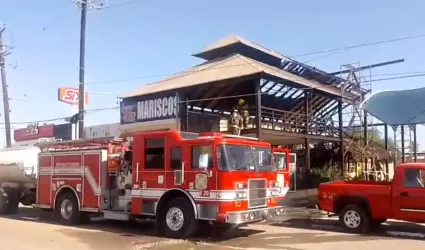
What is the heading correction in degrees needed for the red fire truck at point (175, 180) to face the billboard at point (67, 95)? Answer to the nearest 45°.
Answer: approximately 135° to its left

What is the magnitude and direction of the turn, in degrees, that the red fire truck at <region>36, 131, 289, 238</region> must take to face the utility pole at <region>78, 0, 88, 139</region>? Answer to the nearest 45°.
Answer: approximately 135° to its left

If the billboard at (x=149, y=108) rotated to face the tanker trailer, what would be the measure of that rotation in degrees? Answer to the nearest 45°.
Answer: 0° — it already faces it

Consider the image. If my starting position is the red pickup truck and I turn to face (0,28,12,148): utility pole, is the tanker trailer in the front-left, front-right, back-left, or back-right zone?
front-left

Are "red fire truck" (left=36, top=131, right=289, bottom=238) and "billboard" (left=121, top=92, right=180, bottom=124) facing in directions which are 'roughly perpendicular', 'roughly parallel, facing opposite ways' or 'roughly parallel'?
roughly perpendicular

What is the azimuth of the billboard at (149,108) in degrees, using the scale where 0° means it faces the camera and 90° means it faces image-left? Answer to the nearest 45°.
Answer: approximately 45°

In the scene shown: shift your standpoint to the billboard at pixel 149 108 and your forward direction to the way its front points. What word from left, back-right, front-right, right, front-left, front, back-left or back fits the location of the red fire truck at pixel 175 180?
front-left

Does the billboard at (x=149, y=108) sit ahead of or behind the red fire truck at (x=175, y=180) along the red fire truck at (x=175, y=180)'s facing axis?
behind

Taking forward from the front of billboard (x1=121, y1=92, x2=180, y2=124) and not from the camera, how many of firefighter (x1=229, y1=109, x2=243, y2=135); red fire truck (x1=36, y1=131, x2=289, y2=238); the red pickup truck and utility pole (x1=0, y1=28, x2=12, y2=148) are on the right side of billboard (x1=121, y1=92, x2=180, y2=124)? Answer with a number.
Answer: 1

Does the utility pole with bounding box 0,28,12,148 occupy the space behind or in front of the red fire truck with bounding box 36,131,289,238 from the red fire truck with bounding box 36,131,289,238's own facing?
behind

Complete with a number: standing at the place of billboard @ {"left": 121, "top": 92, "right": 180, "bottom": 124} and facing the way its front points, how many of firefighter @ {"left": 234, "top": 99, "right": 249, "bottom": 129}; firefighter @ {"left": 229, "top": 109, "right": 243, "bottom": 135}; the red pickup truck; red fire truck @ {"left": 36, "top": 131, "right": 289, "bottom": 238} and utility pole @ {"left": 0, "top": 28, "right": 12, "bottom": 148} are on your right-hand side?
1

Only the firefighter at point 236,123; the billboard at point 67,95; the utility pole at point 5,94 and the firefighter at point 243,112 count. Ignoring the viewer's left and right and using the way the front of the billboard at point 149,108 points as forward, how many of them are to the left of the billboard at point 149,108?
2

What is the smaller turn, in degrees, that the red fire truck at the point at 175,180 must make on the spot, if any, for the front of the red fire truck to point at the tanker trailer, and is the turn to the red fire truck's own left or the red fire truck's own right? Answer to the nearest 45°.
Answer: approximately 180°

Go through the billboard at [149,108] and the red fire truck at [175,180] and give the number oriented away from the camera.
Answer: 0

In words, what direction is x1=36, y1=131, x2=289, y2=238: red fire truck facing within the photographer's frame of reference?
facing the viewer and to the right of the viewer

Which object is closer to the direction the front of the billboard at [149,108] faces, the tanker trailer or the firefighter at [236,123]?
the tanker trailer
